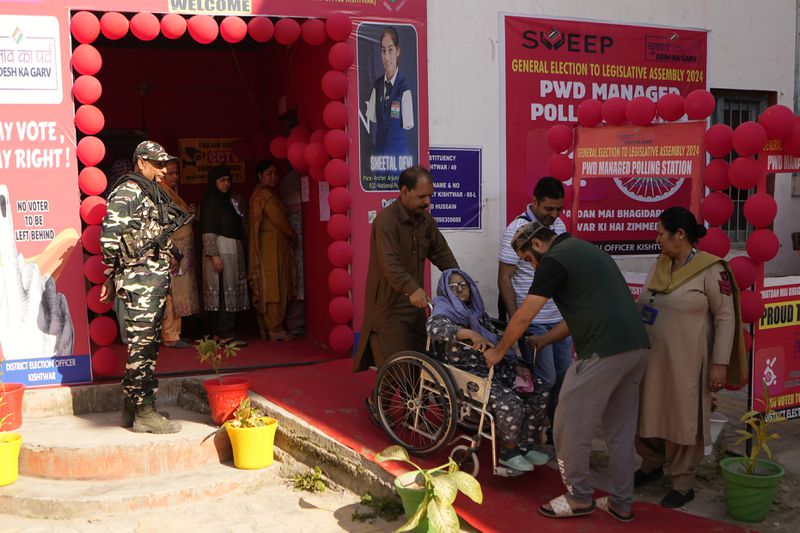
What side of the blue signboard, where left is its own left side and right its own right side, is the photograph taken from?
front

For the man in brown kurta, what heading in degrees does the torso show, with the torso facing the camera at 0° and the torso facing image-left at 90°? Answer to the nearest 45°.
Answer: approximately 315°

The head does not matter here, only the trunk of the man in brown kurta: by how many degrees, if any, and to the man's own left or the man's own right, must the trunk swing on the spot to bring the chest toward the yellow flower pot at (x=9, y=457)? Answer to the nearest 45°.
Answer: approximately 135° to the man's own right

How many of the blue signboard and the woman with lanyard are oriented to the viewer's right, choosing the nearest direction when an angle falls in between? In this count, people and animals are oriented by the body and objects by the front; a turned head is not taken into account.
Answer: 0

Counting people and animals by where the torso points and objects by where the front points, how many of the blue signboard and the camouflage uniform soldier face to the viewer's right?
1

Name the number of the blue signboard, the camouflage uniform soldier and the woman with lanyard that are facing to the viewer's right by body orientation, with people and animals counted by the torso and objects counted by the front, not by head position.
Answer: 1

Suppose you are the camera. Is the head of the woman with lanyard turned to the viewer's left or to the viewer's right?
to the viewer's left

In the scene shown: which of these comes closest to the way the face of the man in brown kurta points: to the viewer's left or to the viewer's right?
to the viewer's right
